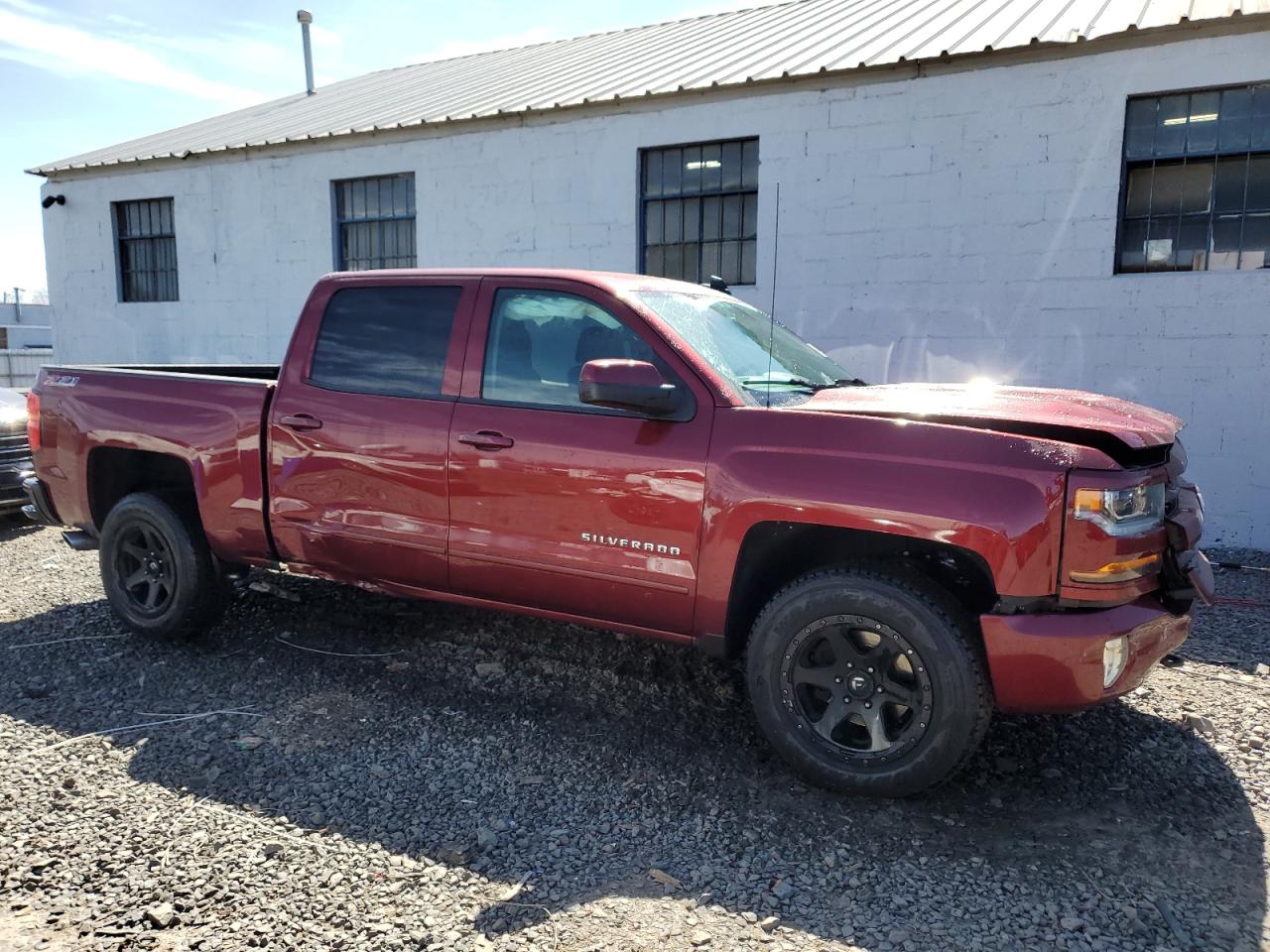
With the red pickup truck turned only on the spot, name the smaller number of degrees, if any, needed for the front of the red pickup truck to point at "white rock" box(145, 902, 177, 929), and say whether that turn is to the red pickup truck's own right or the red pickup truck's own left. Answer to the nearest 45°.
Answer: approximately 90° to the red pickup truck's own right

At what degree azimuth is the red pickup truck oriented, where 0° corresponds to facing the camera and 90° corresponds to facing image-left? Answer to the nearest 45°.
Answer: approximately 315°

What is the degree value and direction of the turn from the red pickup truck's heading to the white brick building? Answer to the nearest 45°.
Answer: approximately 90° to its left
